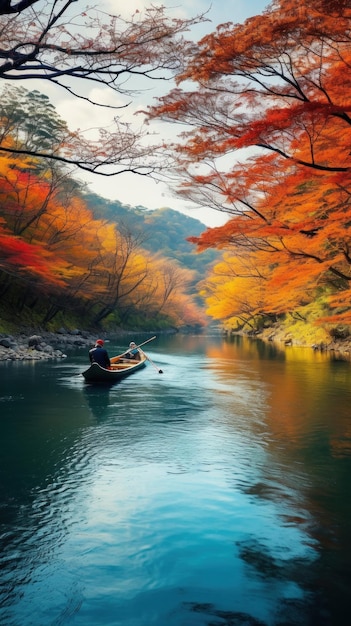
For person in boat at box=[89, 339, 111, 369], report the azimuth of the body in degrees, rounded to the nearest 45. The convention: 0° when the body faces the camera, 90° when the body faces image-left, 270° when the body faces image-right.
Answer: approximately 225°

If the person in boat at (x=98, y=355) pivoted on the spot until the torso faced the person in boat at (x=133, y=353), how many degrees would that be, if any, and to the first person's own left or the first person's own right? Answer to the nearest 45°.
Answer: approximately 45° to the first person's own left
